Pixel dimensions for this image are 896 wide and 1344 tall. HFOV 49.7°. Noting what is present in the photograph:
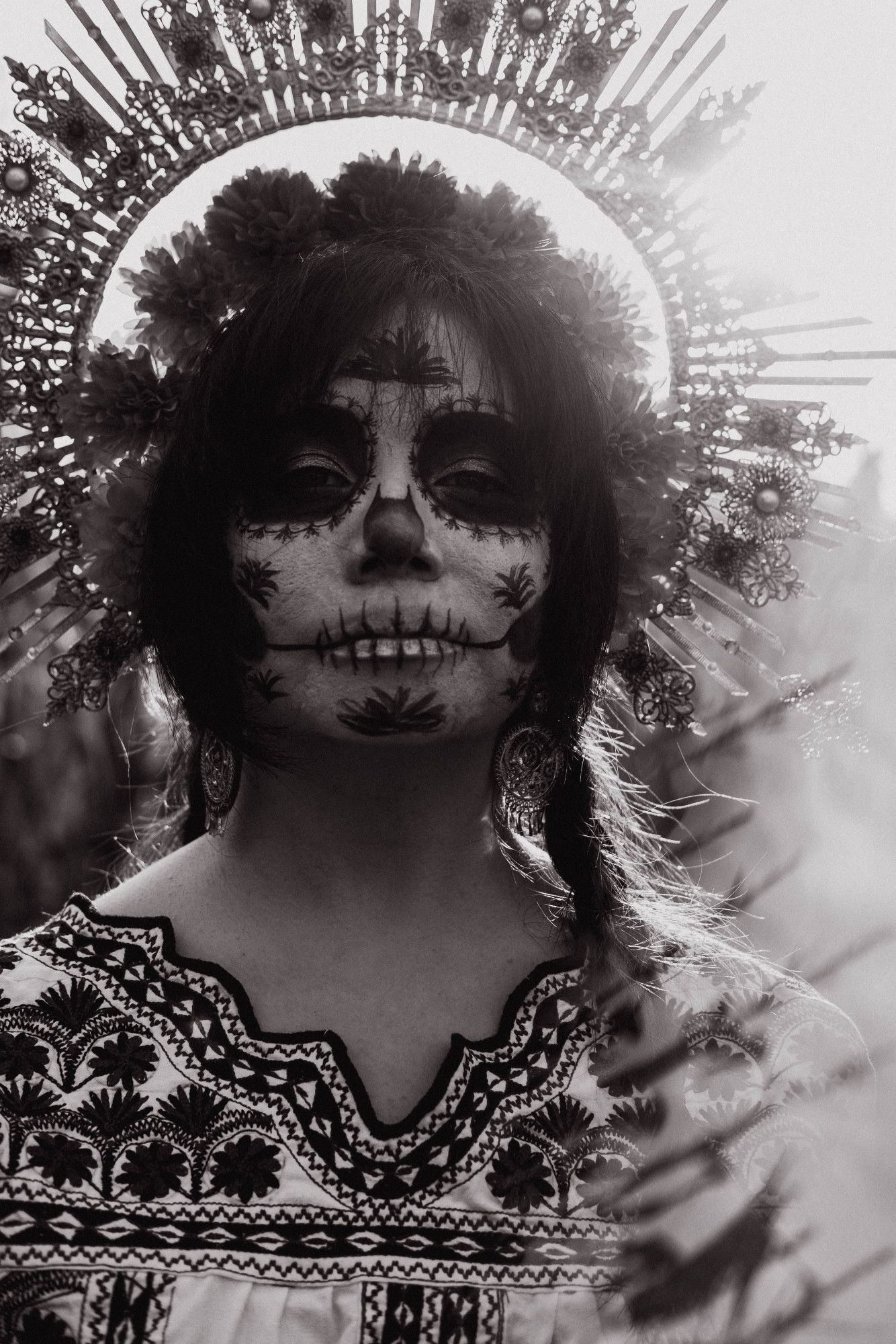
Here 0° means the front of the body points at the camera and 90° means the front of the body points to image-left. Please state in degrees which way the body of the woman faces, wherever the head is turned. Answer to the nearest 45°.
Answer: approximately 0°
